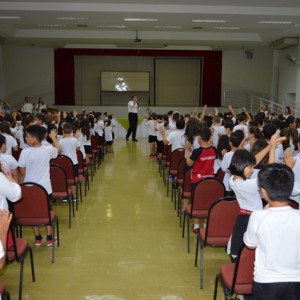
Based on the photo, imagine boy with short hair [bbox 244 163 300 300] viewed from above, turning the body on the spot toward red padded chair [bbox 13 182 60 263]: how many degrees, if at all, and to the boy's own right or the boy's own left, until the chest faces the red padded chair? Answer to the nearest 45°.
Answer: approximately 45° to the boy's own left

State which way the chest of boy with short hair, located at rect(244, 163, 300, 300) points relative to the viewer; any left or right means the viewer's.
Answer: facing away from the viewer

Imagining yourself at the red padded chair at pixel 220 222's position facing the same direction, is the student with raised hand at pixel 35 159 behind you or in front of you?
in front

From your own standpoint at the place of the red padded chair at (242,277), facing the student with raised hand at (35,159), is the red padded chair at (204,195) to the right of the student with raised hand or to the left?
right

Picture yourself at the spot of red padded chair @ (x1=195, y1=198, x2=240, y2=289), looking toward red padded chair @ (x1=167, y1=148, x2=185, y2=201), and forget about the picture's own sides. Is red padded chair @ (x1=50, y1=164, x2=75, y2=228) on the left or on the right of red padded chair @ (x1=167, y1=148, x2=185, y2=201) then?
left

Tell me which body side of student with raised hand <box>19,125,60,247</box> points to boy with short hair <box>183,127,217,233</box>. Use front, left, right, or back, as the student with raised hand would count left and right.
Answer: right

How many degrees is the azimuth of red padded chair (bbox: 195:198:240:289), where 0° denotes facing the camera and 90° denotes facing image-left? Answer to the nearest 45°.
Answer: approximately 135°

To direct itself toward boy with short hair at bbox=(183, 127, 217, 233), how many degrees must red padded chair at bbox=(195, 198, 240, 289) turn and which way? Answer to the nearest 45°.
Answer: approximately 45° to its right

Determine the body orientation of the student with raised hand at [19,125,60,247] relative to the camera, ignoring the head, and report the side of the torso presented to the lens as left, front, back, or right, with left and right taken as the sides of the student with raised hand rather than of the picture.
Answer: back

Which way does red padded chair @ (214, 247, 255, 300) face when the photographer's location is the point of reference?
facing away from the viewer and to the left of the viewer

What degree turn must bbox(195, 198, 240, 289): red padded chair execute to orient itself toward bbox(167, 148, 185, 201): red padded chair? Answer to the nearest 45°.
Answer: approximately 45° to its right

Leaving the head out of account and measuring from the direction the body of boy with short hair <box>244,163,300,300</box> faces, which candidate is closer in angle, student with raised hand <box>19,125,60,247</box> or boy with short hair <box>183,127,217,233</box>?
the boy with short hair

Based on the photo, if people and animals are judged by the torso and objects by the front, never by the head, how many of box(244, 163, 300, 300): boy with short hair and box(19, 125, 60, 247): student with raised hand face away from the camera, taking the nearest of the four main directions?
2
